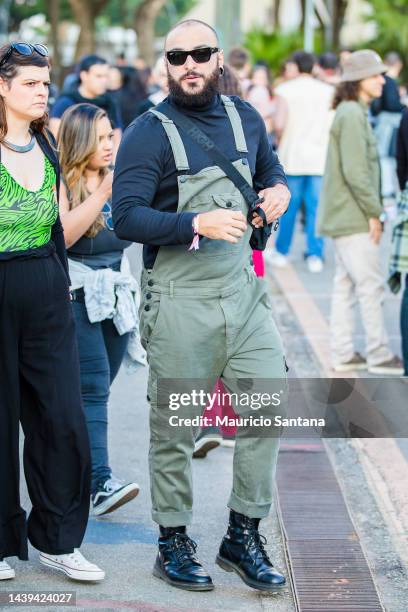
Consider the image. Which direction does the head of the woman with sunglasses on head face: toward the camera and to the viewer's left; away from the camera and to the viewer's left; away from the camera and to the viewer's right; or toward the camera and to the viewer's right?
toward the camera and to the viewer's right

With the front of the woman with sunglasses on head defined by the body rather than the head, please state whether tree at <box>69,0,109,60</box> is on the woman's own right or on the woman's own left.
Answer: on the woman's own left

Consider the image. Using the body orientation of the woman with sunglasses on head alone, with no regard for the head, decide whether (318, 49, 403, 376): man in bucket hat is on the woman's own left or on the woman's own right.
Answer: on the woman's own left

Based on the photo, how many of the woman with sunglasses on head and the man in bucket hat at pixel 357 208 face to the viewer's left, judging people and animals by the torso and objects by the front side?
0

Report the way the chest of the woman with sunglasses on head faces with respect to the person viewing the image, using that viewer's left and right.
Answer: facing the viewer and to the right of the viewer

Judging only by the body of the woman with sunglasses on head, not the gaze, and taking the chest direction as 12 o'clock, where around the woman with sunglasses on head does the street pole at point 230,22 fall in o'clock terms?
The street pole is roughly at 8 o'clock from the woman with sunglasses on head.

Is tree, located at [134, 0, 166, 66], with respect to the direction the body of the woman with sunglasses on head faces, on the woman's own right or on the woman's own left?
on the woman's own left
